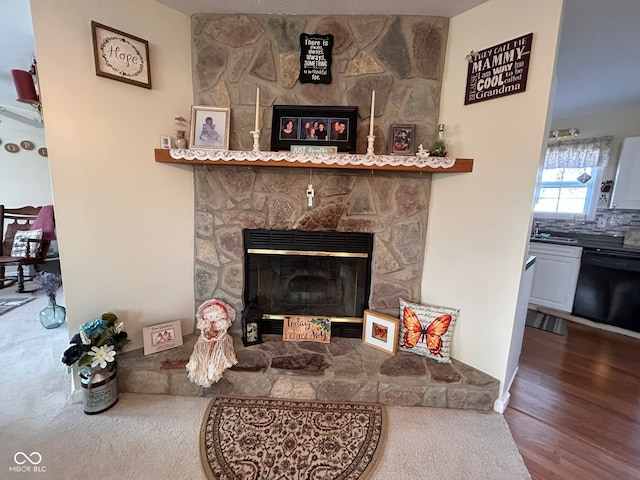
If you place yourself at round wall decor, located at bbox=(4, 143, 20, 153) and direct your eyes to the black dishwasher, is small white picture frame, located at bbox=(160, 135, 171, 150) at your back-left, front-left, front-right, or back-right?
front-right

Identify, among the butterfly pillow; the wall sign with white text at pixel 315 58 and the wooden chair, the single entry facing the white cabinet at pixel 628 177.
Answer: the wooden chair

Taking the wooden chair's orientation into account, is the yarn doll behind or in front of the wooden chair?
in front

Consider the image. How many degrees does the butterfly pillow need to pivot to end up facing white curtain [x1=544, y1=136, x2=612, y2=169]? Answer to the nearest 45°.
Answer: approximately 180°

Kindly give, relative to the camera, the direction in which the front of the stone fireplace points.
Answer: facing the viewer

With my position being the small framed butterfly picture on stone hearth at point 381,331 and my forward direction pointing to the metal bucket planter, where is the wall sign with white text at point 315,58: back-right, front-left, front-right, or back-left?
front-right

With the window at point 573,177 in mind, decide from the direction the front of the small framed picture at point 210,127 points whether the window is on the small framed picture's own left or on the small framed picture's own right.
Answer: on the small framed picture's own left

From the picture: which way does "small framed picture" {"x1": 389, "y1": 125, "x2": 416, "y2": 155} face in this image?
toward the camera

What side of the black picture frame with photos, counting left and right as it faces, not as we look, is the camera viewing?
front

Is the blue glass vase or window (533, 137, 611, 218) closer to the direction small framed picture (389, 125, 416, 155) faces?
the blue glass vase
